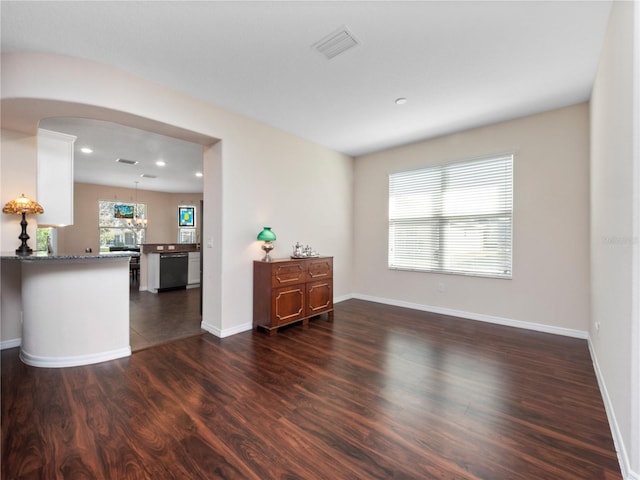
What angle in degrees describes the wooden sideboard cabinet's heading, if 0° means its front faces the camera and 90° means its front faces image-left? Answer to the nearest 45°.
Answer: approximately 315°

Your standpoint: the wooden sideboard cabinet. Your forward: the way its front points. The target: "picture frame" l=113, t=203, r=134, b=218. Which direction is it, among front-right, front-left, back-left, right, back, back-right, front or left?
back

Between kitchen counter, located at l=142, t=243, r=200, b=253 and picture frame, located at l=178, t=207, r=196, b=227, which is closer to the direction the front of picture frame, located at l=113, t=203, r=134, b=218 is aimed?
the kitchen counter

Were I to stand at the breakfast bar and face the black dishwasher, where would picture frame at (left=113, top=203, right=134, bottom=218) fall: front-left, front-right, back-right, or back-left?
front-left

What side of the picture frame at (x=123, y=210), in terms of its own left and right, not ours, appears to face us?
front

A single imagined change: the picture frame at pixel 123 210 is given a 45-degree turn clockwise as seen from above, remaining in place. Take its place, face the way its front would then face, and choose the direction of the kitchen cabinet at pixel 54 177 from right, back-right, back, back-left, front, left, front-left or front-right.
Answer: front-left

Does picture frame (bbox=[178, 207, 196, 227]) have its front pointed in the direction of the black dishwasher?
yes

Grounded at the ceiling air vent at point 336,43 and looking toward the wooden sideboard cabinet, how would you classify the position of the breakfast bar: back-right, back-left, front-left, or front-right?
front-left

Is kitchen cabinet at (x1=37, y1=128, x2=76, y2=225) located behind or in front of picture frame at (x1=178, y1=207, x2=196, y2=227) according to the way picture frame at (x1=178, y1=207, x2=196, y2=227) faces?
in front

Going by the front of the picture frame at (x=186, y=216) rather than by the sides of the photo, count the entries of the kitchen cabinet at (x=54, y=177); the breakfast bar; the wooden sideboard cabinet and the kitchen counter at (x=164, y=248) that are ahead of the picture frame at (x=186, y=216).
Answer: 4

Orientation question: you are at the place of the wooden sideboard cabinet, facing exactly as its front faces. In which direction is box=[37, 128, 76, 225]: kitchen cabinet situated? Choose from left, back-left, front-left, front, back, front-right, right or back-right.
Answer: back-right

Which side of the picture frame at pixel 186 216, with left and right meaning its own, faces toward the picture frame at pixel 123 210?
right

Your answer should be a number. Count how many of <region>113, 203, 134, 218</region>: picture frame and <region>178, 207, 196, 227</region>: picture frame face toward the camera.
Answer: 2

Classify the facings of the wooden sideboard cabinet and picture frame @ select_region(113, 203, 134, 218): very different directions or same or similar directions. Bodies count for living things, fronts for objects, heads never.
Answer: same or similar directions

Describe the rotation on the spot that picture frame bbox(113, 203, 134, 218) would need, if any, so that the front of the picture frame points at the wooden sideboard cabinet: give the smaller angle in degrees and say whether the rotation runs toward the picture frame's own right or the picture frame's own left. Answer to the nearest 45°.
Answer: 0° — it already faces it

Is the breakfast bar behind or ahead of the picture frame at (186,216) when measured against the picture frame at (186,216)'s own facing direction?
ahead

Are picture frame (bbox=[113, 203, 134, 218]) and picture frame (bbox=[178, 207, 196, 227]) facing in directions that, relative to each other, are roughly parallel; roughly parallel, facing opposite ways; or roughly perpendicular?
roughly parallel
